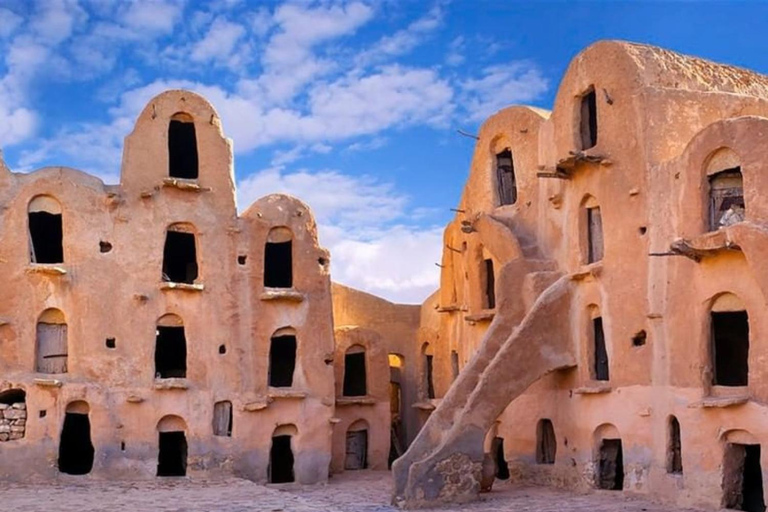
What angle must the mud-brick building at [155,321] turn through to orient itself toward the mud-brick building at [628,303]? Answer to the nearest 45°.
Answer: approximately 45° to its left

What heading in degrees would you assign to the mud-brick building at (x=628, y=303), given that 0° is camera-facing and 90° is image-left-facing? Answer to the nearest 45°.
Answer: approximately 45°

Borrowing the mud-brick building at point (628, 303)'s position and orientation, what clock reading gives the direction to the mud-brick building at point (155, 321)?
the mud-brick building at point (155, 321) is roughly at 2 o'clock from the mud-brick building at point (628, 303).

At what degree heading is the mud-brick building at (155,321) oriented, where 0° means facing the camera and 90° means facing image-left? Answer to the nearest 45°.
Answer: approximately 0°

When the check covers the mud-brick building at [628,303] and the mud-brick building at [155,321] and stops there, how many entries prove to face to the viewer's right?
0

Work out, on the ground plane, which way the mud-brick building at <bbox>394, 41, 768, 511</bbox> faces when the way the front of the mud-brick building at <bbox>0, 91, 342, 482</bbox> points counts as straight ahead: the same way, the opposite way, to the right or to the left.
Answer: to the right
